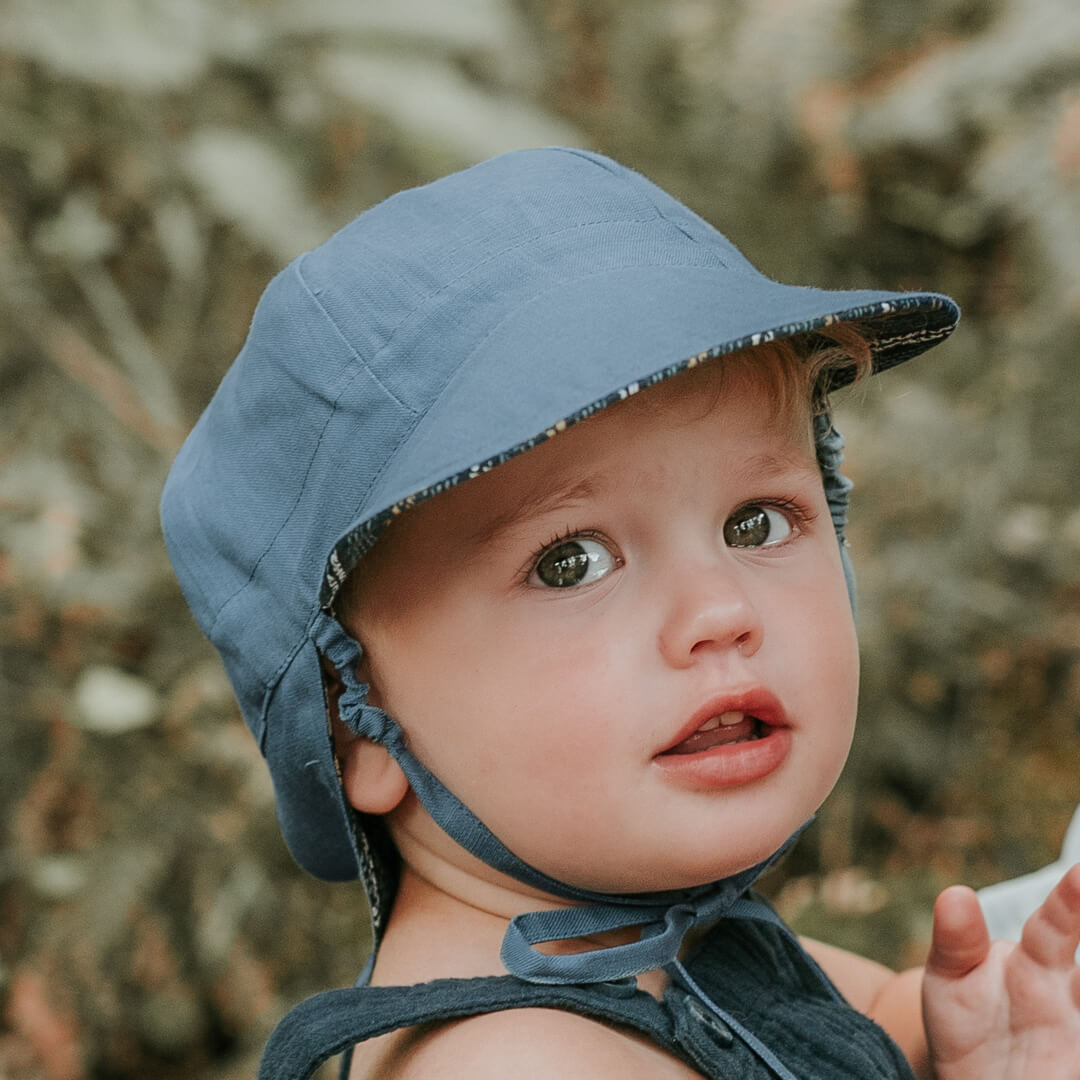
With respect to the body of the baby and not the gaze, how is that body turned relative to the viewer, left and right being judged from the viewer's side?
facing the viewer and to the right of the viewer

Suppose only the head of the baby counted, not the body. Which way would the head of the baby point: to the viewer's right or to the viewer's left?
to the viewer's right
